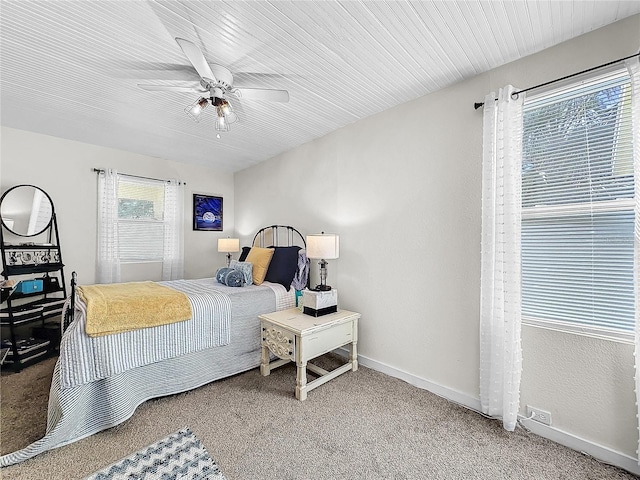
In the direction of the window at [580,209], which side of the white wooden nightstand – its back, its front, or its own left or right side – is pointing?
left

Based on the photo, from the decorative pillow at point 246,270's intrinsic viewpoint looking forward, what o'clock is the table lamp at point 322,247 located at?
The table lamp is roughly at 9 o'clock from the decorative pillow.

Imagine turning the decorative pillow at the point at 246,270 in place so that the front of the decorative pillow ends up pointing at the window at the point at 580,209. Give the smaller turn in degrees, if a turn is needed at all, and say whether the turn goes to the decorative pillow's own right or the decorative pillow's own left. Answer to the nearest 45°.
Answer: approximately 90° to the decorative pillow's own left

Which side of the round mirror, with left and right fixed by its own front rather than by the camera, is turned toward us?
front

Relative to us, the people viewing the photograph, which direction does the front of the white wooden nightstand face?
facing the viewer and to the left of the viewer

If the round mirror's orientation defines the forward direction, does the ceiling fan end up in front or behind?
in front

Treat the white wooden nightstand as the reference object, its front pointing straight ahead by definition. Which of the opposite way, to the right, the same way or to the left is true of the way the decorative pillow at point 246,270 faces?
the same way

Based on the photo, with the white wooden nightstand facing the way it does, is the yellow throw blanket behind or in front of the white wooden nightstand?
in front

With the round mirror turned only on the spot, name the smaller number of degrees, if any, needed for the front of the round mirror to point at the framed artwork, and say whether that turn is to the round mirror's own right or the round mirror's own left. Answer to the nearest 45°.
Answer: approximately 90° to the round mirror's own left

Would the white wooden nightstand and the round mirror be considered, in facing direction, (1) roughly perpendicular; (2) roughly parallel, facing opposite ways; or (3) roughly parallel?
roughly perpendicular

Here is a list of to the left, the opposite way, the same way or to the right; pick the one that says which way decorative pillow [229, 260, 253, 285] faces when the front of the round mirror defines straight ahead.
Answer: to the right

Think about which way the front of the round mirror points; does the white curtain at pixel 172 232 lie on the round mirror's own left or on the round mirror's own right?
on the round mirror's own left

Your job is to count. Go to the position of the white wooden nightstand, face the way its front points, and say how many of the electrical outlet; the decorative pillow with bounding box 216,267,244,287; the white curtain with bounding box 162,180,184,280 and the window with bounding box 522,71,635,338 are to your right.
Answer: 2

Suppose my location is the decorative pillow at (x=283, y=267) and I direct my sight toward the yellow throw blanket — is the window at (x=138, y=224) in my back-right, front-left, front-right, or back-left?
front-right

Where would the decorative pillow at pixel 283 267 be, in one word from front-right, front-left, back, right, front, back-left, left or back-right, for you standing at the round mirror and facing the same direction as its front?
front-left

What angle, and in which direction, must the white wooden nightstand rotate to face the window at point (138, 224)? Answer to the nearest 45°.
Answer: approximately 90° to its right

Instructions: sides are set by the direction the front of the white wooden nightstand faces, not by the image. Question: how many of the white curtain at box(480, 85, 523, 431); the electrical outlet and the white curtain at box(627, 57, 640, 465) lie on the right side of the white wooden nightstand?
0
